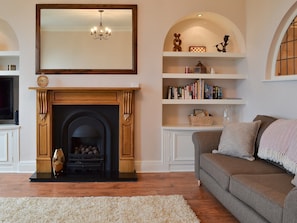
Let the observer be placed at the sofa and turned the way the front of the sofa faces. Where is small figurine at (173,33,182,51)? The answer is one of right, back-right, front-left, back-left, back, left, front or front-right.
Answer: right

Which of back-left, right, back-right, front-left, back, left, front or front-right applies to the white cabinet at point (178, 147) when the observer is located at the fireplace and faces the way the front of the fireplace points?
left

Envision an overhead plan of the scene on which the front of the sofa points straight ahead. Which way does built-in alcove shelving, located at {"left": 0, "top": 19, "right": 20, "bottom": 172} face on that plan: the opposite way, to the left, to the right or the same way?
to the left

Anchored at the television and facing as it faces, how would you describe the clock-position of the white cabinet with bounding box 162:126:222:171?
The white cabinet is roughly at 10 o'clock from the television.

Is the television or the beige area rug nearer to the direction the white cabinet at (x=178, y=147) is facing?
the beige area rug

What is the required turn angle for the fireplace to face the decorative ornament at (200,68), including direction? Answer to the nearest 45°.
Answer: approximately 90° to its left

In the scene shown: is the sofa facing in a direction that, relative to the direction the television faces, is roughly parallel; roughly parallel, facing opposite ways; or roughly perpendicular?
roughly perpendicular

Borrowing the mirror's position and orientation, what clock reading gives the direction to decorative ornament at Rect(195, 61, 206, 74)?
The decorative ornament is roughly at 9 o'clock from the mirror.

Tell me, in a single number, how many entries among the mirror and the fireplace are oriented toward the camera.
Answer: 2

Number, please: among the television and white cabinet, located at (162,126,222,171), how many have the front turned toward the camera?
2

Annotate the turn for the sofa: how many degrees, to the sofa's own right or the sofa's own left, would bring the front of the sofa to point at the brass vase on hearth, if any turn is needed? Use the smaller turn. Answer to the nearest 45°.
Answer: approximately 45° to the sofa's own right

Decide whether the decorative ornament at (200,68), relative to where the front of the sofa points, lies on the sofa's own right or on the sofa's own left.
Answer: on the sofa's own right
